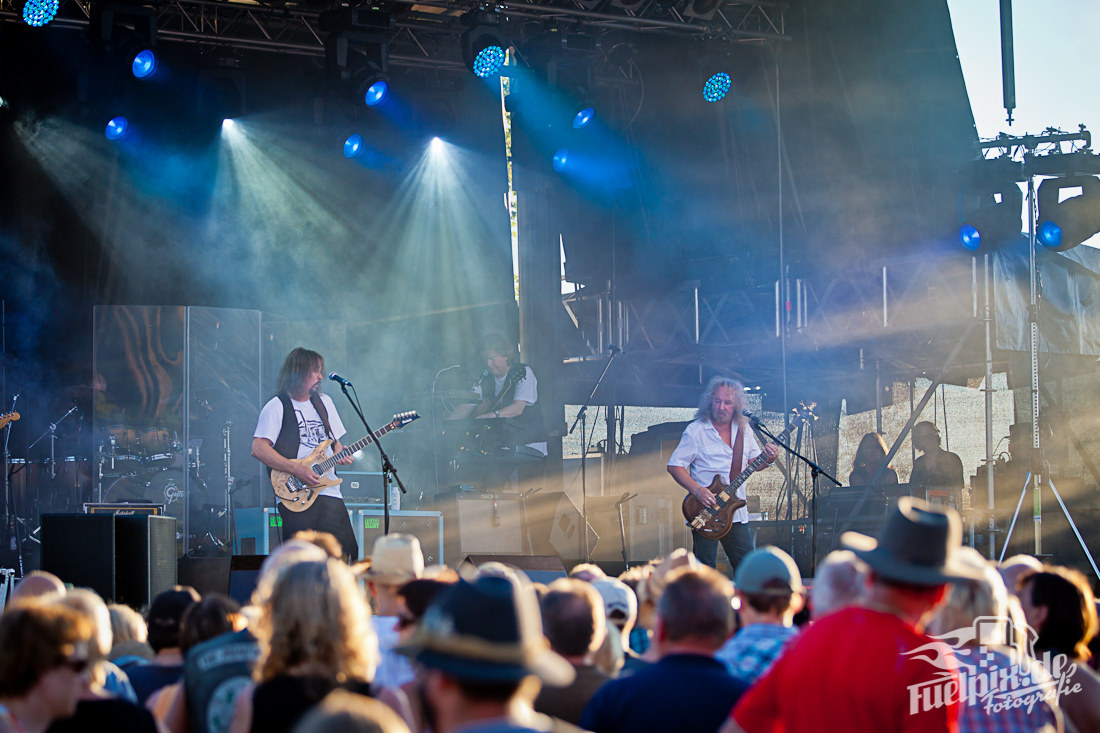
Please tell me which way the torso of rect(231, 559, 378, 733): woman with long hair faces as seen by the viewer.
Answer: away from the camera

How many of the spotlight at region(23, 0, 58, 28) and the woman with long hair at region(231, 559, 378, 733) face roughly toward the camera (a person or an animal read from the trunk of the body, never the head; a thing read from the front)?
1

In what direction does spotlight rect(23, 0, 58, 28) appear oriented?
toward the camera

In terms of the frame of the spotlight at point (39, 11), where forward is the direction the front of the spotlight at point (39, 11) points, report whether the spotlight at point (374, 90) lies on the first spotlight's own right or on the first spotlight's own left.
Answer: on the first spotlight's own left

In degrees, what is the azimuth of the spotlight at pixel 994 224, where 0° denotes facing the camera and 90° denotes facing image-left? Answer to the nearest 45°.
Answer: approximately 45°

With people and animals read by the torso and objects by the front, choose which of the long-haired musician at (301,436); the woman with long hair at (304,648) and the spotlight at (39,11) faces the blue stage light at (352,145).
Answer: the woman with long hair

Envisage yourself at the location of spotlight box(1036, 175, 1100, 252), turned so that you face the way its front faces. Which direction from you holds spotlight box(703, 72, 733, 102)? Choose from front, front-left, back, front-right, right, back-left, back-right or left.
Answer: front-right

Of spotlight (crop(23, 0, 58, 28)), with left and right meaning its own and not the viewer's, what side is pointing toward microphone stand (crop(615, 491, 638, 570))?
left

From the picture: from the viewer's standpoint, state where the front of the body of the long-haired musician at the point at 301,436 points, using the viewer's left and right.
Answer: facing the viewer and to the right of the viewer

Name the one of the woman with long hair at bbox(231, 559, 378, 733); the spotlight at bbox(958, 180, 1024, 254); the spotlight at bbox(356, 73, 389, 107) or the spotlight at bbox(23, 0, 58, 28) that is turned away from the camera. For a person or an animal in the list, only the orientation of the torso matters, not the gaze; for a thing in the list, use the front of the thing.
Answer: the woman with long hair

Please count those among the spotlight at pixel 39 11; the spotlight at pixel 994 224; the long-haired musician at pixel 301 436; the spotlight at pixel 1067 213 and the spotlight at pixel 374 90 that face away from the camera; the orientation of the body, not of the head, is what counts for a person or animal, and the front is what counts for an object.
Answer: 0
